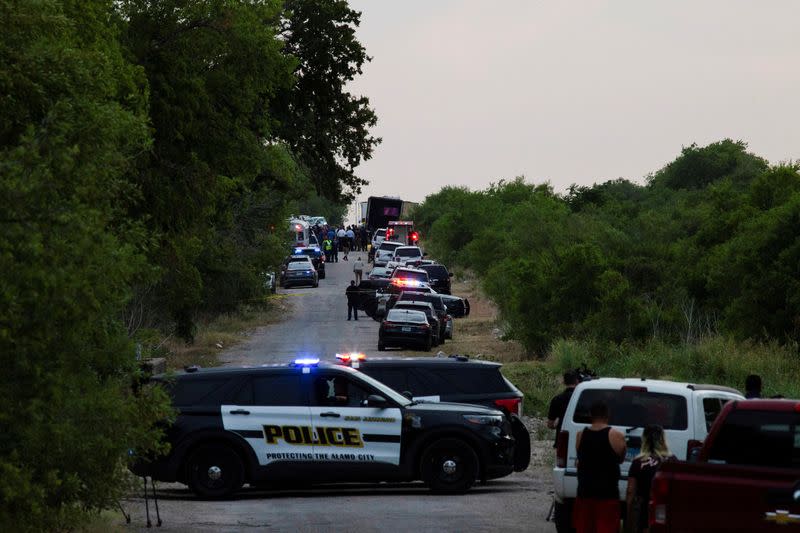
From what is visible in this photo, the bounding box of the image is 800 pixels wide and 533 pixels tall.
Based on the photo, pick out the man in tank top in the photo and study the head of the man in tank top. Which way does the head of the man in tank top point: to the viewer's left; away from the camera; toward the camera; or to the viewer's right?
away from the camera

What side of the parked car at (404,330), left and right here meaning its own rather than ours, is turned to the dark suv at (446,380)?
back

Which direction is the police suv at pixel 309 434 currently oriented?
to the viewer's right

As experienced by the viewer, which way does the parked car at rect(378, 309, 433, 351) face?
facing away from the viewer

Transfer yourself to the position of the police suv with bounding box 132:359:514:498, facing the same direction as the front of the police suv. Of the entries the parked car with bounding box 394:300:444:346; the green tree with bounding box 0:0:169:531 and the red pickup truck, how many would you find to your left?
1

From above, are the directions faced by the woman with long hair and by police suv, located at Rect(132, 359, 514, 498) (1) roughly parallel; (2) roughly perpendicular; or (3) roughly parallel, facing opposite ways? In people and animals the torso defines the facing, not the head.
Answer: roughly perpendicular

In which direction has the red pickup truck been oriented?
away from the camera

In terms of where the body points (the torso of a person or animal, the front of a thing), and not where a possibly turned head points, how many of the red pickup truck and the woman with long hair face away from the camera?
2

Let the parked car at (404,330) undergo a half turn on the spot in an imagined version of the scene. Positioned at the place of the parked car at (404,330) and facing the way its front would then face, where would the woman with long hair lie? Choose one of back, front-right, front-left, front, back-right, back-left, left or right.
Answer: front

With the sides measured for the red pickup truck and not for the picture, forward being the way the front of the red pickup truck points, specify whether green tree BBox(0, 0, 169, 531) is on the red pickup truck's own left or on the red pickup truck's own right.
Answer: on the red pickup truck's own left

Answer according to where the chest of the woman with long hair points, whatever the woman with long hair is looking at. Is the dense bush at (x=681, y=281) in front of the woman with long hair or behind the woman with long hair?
in front

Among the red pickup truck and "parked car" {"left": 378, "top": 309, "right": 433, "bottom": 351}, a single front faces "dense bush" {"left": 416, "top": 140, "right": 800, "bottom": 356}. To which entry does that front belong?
the red pickup truck

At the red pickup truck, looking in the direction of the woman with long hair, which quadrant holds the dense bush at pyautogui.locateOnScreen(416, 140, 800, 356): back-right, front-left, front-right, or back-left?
front-right

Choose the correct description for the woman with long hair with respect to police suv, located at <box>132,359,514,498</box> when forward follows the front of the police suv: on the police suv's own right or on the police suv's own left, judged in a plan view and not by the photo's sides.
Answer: on the police suv's own right

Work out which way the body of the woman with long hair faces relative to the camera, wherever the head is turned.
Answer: away from the camera
